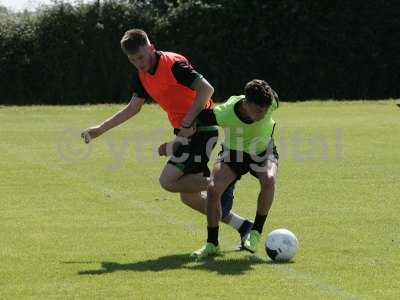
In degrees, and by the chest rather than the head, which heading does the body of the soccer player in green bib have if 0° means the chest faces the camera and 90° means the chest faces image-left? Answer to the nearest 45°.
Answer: approximately 0°
